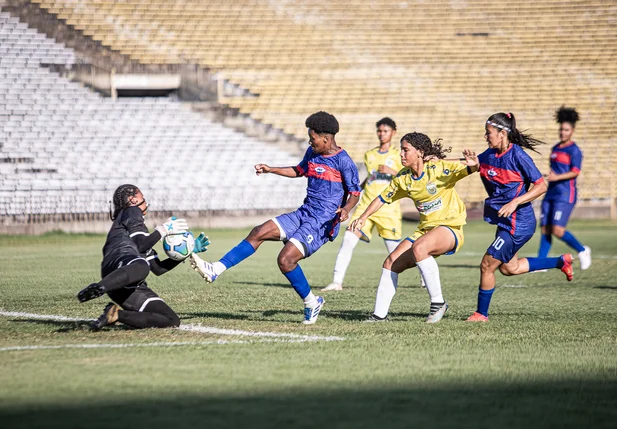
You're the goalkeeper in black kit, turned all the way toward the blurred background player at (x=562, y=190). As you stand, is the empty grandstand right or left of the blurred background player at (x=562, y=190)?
left

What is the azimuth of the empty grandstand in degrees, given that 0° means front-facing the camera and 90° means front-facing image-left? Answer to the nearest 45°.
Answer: approximately 0°

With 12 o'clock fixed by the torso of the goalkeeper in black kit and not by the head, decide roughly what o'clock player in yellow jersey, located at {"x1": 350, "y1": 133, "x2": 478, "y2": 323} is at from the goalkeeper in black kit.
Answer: The player in yellow jersey is roughly at 12 o'clock from the goalkeeper in black kit.

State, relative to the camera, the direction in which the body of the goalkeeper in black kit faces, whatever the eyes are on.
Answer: to the viewer's right

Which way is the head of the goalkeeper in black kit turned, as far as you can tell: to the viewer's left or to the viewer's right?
to the viewer's right

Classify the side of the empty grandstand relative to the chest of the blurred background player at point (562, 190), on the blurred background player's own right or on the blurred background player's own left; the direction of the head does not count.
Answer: on the blurred background player's own right

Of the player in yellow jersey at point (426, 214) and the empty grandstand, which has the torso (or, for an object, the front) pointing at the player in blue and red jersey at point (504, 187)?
the empty grandstand

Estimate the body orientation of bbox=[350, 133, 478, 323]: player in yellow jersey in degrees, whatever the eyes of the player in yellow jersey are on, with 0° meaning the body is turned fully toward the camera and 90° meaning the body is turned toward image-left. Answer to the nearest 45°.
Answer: approximately 45°

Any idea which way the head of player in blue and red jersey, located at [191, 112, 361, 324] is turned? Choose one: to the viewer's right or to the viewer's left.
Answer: to the viewer's left

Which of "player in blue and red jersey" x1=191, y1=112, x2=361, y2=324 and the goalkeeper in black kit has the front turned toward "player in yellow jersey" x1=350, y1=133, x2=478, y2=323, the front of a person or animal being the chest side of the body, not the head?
the goalkeeper in black kit

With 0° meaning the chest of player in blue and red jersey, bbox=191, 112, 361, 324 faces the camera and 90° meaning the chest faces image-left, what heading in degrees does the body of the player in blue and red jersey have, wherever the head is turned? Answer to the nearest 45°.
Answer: approximately 45°

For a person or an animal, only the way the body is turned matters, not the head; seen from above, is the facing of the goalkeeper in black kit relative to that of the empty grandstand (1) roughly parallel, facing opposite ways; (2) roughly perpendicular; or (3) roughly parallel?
roughly perpendicular

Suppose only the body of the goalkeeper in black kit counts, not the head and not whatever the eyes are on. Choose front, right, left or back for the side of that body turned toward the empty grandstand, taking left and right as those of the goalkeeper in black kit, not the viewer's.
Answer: left

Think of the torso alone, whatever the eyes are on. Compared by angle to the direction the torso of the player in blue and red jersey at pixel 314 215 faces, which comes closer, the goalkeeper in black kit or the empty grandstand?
the goalkeeper in black kit

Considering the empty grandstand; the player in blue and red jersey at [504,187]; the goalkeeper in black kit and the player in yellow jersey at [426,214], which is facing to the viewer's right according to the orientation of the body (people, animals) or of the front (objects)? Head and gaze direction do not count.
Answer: the goalkeeper in black kit
